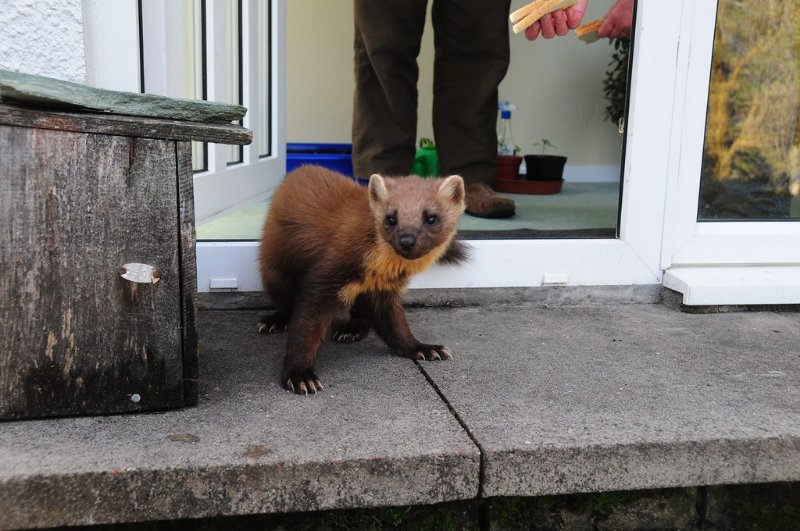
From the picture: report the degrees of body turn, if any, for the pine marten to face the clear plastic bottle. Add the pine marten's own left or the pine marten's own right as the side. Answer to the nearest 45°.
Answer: approximately 135° to the pine marten's own left

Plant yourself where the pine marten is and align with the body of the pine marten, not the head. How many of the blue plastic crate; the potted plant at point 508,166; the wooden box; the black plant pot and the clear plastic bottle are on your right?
1

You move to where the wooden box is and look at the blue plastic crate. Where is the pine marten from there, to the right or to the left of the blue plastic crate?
right

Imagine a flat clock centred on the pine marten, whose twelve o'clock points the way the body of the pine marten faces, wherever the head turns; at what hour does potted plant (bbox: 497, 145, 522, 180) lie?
The potted plant is roughly at 8 o'clock from the pine marten.

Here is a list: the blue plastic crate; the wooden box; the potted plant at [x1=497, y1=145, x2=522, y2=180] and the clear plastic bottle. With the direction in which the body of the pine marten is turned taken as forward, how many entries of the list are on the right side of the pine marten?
1

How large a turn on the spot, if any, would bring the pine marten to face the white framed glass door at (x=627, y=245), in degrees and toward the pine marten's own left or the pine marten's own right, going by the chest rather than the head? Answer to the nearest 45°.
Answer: approximately 90° to the pine marten's own left

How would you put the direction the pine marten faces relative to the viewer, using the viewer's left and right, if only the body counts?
facing the viewer and to the right of the viewer

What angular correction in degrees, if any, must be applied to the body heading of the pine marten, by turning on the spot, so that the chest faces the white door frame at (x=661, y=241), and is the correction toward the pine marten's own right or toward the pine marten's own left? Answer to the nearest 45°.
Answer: approximately 90° to the pine marten's own left

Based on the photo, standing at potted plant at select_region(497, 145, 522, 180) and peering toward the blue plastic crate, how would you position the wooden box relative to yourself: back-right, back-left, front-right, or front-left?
front-left

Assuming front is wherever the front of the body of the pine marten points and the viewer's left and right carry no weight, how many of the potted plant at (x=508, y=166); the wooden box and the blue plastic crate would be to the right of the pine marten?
1

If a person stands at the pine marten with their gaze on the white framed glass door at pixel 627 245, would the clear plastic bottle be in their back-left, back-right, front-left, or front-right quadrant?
front-left

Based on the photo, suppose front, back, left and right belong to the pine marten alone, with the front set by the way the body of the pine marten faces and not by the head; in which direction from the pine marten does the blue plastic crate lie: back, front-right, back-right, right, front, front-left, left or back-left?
back-left

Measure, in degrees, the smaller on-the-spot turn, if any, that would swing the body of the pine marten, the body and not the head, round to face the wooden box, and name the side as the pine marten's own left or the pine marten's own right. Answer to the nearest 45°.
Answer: approximately 90° to the pine marten's own right
